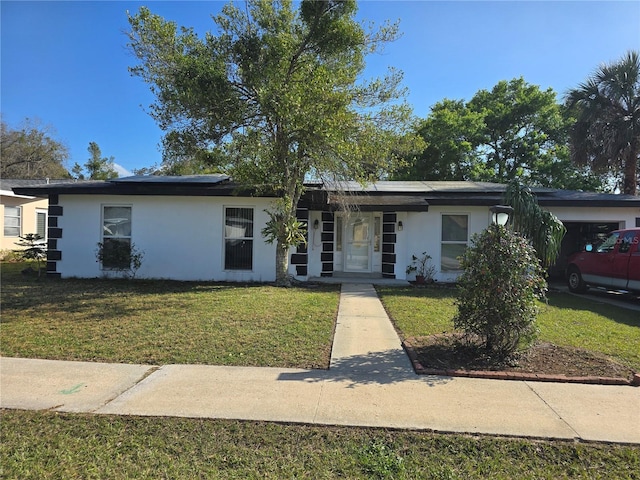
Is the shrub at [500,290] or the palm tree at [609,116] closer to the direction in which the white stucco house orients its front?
the shrub

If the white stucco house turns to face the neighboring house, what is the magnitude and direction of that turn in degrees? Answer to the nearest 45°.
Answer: approximately 135° to its right

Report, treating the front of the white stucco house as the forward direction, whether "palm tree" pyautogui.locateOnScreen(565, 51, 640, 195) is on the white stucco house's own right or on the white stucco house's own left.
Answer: on the white stucco house's own left

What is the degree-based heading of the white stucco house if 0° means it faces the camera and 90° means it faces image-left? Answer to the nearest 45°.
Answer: approximately 0°

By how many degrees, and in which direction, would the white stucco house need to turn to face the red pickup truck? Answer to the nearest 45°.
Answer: approximately 90° to its left

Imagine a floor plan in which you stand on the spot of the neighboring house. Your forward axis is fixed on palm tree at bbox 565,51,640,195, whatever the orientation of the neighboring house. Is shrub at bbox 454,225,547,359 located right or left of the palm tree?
right

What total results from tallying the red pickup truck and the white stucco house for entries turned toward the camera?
1
